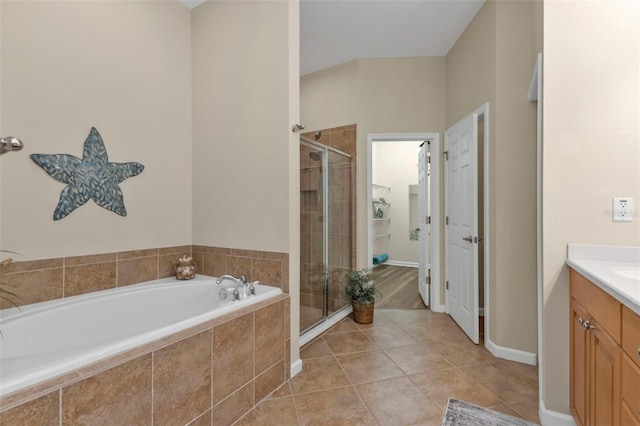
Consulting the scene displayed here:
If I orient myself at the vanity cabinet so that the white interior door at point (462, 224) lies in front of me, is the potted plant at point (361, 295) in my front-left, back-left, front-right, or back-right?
front-left

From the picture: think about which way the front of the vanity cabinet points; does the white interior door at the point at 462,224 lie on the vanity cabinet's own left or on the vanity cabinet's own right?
on the vanity cabinet's own right

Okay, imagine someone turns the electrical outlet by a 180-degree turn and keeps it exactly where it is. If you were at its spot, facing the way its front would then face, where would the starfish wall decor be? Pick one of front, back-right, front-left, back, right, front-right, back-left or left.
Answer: back-left

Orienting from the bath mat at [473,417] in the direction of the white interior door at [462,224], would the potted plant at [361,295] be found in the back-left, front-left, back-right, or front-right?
front-left

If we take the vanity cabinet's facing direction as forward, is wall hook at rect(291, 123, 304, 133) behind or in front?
in front

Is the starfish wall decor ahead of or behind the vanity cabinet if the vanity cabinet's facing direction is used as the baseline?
ahead

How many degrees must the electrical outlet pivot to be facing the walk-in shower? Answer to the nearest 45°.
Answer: approximately 90° to its right

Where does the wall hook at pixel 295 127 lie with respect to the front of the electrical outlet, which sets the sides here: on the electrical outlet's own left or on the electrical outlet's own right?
on the electrical outlet's own right

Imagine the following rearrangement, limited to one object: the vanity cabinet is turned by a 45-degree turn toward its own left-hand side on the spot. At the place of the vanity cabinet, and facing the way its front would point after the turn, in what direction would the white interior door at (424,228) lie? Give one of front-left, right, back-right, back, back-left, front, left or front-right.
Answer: right

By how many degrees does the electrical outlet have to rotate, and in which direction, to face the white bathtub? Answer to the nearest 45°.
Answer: approximately 45° to its right

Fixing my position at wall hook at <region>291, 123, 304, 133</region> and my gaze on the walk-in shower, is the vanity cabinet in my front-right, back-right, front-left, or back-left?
back-right

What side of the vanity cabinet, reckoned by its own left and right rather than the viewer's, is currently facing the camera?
left
